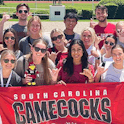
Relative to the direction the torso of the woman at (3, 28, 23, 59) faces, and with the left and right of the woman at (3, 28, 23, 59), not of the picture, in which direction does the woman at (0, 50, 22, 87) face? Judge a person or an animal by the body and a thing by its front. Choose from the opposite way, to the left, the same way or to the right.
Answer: the same way

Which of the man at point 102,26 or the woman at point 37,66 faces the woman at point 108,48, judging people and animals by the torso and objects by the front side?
the man

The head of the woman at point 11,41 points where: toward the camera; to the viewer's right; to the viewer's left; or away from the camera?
toward the camera

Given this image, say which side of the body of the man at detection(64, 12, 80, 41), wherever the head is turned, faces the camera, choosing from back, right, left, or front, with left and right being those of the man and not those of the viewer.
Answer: front

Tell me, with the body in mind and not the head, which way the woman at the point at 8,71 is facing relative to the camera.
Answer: toward the camera

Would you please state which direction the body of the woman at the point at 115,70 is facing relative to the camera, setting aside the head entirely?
toward the camera

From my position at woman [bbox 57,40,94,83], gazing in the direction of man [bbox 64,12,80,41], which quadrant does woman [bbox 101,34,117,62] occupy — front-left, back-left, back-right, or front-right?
front-right

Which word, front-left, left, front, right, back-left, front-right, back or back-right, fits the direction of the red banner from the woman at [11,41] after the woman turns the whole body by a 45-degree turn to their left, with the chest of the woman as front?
front

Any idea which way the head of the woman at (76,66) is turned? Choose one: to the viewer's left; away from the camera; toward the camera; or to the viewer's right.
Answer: toward the camera

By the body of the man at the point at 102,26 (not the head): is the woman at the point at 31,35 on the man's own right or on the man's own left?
on the man's own right

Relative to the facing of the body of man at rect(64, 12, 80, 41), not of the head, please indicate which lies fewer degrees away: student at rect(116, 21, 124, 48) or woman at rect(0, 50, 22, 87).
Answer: the woman

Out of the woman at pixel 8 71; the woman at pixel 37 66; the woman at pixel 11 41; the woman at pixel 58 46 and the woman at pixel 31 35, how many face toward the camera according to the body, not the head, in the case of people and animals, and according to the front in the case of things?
5

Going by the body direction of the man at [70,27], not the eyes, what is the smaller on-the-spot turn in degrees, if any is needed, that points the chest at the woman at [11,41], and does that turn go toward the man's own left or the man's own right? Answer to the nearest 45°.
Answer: approximately 45° to the man's own right

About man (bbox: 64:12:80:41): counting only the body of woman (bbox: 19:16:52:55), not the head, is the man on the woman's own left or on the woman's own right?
on the woman's own left

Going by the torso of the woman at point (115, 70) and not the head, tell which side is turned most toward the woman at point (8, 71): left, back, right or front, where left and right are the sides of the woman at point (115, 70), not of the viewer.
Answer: right

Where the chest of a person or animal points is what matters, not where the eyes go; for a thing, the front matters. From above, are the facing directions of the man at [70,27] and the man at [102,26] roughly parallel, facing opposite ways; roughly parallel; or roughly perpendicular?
roughly parallel

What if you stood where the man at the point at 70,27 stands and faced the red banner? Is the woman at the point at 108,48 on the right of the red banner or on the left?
left

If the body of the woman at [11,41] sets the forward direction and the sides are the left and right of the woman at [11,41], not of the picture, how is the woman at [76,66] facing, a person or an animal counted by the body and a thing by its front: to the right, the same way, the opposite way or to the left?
the same way

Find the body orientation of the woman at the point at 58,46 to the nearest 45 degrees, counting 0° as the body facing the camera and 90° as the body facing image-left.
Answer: approximately 0°

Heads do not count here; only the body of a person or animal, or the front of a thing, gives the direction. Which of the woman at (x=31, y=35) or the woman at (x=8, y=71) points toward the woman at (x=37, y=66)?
the woman at (x=31, y=35)

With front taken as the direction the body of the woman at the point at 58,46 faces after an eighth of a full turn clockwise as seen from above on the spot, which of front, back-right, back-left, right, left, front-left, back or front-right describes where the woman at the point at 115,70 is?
left
